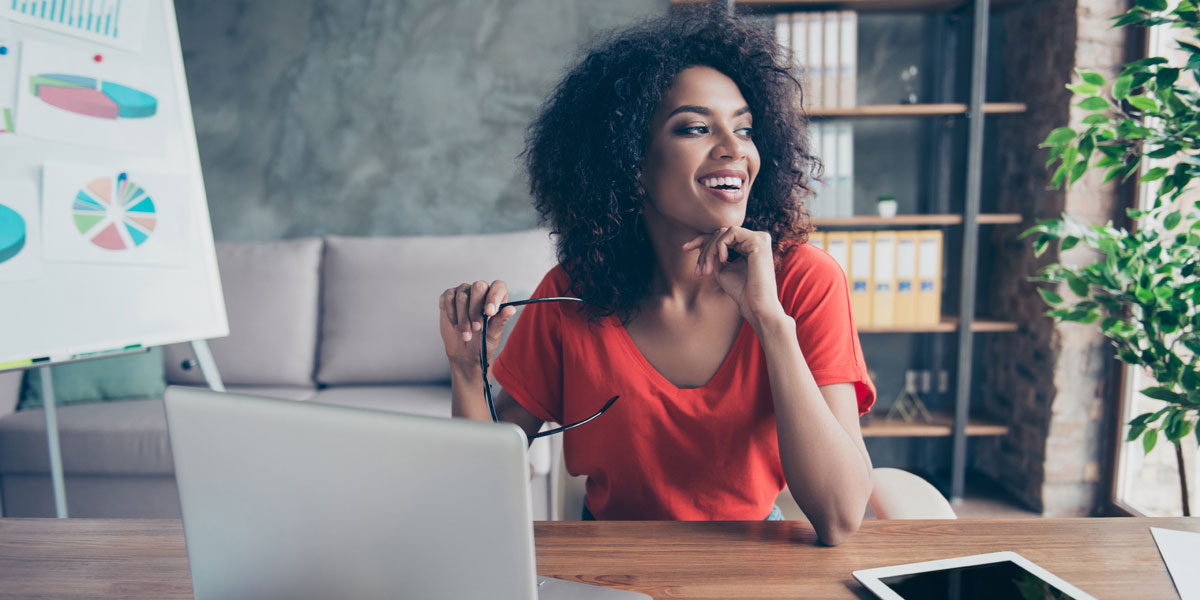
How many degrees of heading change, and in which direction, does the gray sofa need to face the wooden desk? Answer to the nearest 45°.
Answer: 0° — it already faces it

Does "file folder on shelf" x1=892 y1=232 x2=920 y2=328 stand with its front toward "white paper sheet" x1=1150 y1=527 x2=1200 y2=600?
yes

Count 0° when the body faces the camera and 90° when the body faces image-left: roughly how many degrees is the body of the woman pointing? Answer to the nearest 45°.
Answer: approximately 0°

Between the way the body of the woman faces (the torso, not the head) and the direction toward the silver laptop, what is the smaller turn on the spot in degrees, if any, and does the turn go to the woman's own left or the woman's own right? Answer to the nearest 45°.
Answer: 0° — they already face it

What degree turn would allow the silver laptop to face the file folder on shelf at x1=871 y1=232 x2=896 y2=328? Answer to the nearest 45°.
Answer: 0° — it already faces it

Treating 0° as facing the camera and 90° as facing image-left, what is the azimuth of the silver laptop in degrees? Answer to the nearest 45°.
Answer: approximately 225°

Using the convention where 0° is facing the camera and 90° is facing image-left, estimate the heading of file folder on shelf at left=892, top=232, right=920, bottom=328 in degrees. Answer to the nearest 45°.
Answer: approximately 0°
